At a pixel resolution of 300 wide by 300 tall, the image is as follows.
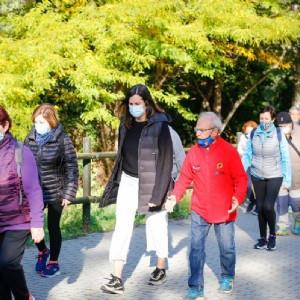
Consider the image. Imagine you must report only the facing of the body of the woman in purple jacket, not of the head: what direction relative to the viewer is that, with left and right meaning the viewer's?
facing the viewer and to the left of the viewer

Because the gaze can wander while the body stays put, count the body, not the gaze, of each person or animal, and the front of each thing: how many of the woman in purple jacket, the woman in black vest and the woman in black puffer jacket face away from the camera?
0

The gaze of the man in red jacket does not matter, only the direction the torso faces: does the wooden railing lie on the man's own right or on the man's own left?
on the man's own right

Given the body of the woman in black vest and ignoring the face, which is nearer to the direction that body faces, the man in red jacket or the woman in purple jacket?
the woman in purple jacket

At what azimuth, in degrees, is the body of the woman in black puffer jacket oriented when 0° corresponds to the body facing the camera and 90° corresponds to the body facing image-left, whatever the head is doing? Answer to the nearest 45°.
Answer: approximately 45°

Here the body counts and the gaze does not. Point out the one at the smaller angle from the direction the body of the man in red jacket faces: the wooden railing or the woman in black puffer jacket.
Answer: the woman in black puffer jacket

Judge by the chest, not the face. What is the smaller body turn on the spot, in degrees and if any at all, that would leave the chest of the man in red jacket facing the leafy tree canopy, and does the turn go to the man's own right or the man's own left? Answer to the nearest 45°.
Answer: approximately 135° to the man's own right

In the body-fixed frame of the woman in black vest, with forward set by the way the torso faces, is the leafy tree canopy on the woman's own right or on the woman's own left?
on the woman's own right
